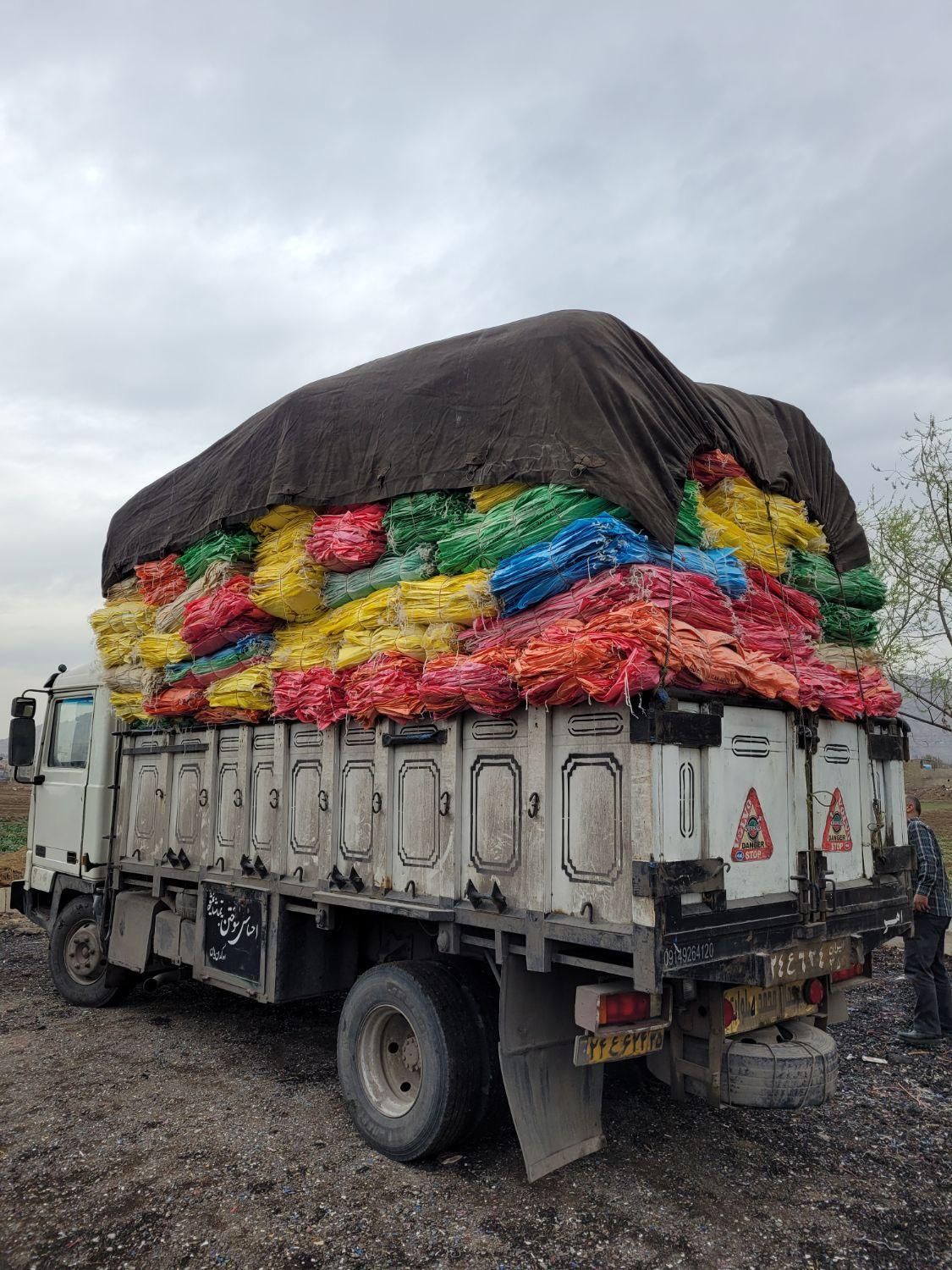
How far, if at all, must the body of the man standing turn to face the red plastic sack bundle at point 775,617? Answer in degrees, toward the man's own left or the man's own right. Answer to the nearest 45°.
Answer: approximately 90° to the man's own left

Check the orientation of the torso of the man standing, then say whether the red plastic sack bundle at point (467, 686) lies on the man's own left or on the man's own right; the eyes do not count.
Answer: on the man's own left

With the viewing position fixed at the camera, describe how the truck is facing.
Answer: facing away from the viewer and to the left of the viewer

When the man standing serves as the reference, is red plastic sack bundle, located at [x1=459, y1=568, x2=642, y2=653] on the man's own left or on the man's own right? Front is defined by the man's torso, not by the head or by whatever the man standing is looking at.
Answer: on the man's own left

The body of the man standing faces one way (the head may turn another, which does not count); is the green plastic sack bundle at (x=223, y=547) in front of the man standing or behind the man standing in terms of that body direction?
in front

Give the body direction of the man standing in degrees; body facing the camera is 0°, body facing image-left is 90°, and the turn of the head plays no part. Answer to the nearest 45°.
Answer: approximately 90°
